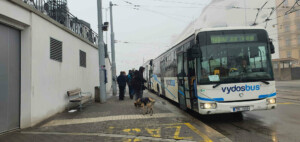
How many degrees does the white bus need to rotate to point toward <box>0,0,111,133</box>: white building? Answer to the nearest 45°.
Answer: approximately 135° to its right

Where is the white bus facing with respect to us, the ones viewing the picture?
facing the viewer and to the right of the viewer

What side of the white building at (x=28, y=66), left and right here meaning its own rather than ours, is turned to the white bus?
front

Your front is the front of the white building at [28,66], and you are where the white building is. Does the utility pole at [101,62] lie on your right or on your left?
on your left

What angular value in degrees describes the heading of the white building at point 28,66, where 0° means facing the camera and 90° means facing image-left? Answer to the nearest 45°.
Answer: approximately 315°

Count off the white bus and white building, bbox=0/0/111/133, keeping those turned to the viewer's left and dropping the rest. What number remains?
0

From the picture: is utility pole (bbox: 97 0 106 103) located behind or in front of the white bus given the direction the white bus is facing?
behind
